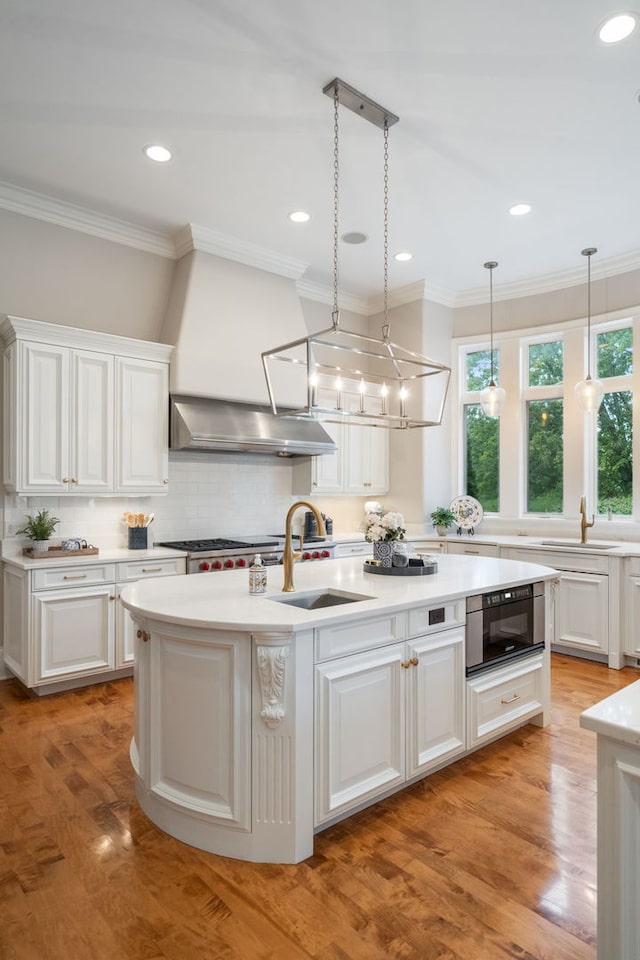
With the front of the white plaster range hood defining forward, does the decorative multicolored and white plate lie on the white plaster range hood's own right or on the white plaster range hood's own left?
on the white plaster range hood's own left

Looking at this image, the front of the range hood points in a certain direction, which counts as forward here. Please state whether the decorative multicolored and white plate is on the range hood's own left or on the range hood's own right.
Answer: on the range hood's own left

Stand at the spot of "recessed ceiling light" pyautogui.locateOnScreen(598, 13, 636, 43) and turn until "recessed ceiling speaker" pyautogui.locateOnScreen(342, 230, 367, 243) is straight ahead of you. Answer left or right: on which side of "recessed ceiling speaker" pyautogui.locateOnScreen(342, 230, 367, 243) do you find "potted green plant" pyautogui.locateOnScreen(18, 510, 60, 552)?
left

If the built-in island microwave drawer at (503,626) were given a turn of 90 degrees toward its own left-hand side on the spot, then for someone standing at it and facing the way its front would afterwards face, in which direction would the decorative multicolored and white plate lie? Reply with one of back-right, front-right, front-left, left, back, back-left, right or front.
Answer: front-left

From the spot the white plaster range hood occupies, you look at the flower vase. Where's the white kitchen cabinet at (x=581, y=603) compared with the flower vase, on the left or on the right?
left

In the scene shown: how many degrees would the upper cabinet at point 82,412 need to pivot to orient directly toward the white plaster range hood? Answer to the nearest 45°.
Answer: approximately 45° to its left

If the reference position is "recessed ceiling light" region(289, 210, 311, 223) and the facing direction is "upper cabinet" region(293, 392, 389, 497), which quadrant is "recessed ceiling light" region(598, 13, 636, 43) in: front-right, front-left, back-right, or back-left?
back-right

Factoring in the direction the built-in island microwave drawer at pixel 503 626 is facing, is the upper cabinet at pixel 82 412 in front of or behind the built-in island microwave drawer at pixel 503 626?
behind

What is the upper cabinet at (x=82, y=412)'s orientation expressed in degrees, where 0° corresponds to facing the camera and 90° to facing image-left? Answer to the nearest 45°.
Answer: approximately 315°
